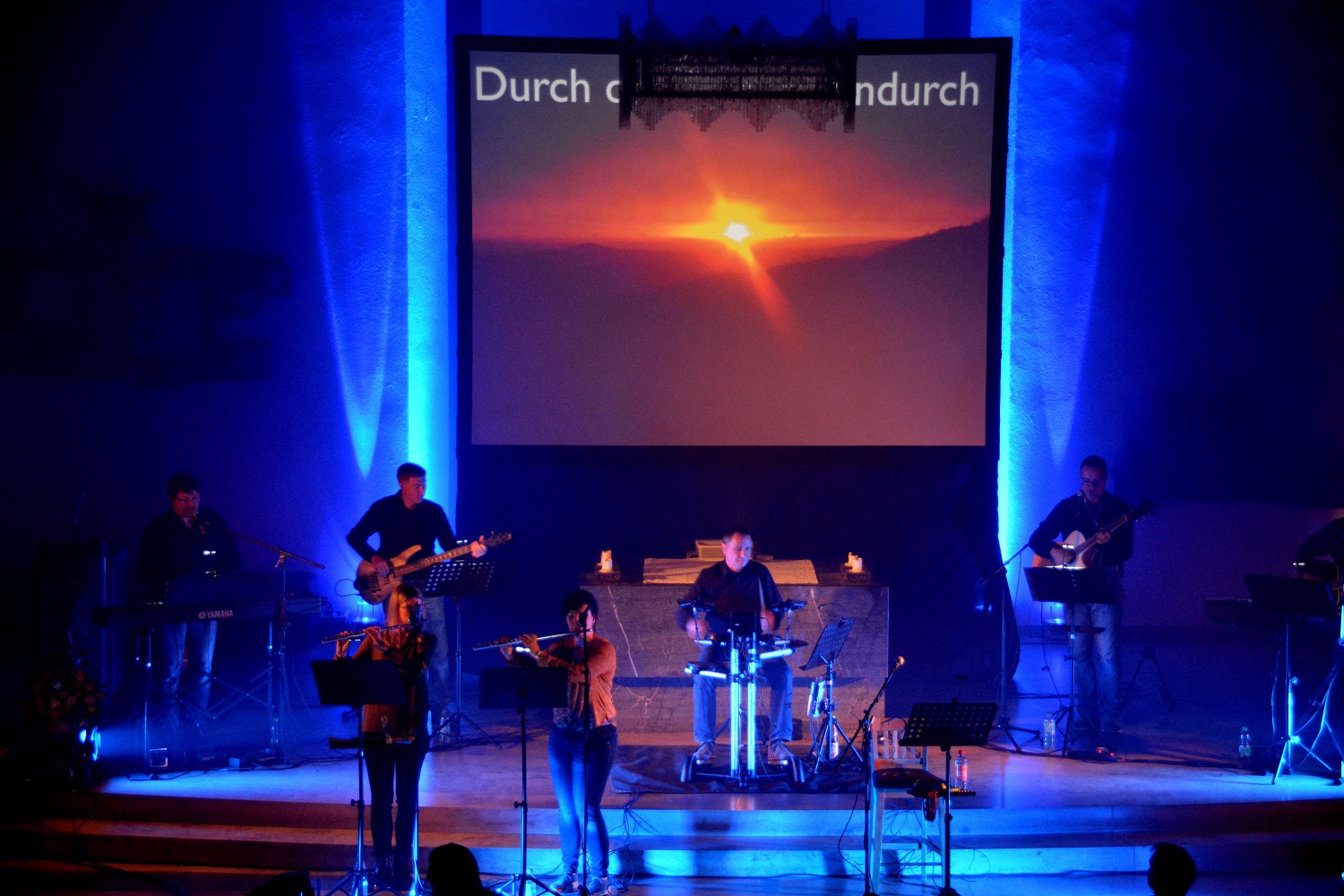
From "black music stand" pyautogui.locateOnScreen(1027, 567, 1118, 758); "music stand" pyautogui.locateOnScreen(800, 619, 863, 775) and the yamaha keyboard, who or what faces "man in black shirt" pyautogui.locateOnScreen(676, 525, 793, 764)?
the music stand

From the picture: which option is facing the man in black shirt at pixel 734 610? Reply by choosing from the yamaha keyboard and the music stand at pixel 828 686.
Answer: the music stand

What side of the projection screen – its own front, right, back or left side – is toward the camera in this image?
front

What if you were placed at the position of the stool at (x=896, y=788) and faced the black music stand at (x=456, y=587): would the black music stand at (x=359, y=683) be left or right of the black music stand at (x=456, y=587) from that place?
left

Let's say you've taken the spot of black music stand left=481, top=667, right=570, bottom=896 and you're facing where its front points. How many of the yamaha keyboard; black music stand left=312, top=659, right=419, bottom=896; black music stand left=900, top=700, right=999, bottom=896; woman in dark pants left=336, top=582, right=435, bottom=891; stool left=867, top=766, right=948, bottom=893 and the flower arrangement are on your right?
2

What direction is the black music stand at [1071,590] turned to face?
away from the camera

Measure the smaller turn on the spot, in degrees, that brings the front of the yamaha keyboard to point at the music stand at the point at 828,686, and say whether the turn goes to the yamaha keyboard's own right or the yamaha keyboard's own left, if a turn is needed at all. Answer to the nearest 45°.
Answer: approximately 135° to the yamaha keyboard's own right

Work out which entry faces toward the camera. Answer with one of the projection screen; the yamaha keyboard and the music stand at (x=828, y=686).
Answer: the projection screen

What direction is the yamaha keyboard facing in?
away from the camera

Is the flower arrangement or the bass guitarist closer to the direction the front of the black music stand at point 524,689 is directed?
the bass guitarist

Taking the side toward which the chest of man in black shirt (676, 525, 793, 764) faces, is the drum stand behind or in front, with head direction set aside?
in front

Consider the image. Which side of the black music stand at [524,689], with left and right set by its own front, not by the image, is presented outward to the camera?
back

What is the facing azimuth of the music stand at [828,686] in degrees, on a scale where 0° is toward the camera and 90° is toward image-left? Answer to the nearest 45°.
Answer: approximately 135°

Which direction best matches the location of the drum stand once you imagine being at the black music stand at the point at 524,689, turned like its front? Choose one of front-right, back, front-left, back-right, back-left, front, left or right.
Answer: front-right

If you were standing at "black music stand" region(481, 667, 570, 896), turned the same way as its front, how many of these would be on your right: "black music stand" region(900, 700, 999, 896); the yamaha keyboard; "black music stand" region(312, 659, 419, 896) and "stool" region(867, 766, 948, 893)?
2

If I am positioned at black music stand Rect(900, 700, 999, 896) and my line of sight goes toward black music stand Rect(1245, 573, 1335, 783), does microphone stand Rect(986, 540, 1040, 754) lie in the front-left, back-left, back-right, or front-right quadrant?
front-left

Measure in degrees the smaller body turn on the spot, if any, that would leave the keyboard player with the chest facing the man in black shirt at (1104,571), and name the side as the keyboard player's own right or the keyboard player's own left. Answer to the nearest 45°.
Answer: approximately 45° to the keyboard player's own left

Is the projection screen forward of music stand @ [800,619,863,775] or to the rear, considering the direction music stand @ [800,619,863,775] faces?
forward
